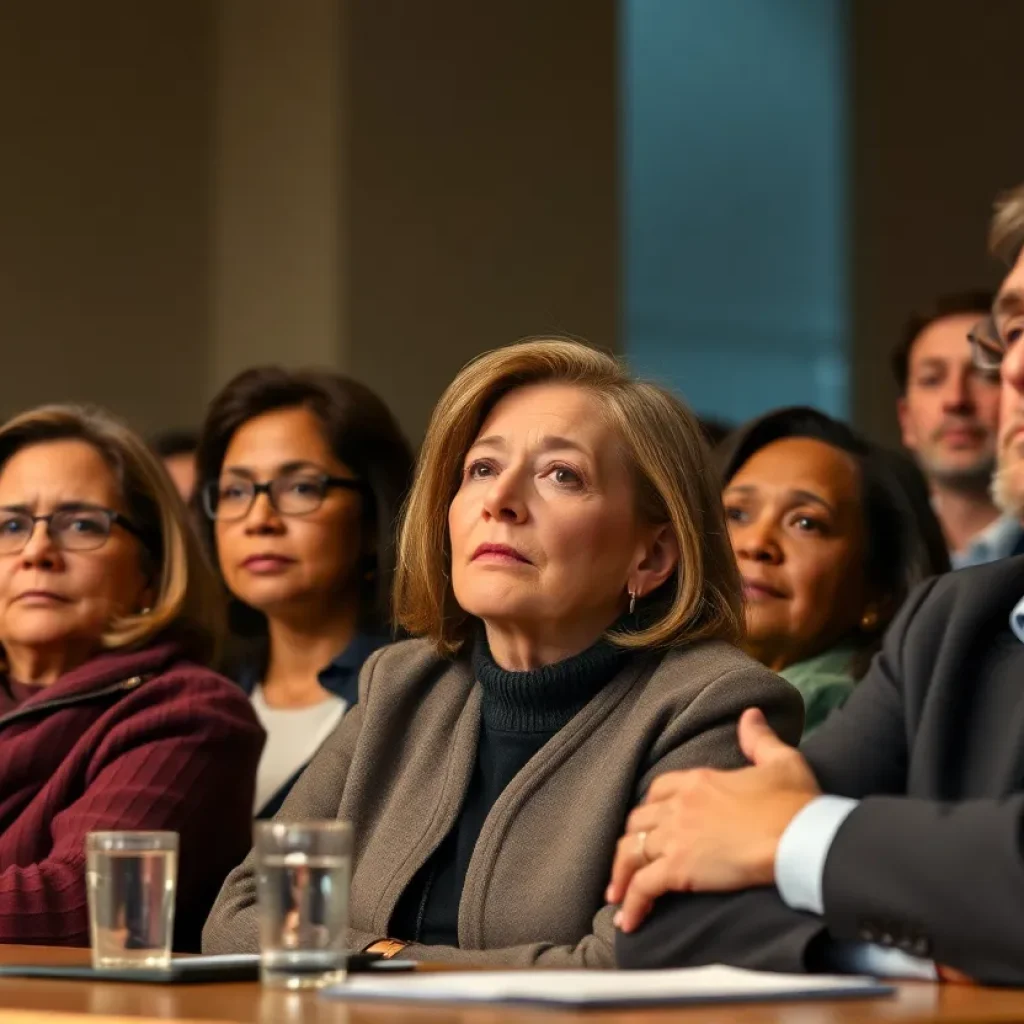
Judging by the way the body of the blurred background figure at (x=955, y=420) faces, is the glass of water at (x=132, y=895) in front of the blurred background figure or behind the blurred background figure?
in front

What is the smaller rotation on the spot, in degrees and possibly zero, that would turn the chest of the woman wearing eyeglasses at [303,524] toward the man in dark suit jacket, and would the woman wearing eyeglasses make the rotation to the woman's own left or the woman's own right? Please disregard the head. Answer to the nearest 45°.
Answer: approximately 45° to the woman's own left

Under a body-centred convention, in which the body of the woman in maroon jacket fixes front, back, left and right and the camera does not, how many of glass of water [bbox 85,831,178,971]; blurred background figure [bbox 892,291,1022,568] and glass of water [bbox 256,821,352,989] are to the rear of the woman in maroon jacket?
1

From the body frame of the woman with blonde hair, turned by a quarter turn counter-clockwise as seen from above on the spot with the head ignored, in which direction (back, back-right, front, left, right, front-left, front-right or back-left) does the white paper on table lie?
front-right

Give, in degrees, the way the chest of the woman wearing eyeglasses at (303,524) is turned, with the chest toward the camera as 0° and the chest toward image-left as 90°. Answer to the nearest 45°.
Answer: approximately 45°
